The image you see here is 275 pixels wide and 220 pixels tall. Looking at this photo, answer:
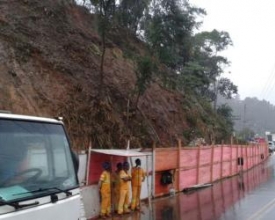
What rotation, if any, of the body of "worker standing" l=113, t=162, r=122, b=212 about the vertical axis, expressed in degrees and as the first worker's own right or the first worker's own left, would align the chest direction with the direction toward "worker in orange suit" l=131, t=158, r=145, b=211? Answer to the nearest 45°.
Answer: approximately 45° to the first worker's own left

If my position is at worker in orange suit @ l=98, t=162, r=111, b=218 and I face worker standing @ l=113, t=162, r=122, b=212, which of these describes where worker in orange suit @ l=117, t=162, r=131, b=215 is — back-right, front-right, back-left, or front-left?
front-right

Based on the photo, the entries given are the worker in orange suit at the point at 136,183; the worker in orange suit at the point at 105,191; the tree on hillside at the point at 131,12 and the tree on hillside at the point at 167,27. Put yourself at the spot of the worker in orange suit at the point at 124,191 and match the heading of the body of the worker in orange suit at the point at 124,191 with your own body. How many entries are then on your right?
1

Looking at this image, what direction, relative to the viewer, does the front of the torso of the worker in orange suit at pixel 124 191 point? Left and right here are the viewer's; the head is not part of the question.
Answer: facing the viewer and to the right of the viewer

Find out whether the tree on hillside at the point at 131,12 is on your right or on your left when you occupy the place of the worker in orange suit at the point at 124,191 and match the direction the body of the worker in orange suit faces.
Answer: on your left

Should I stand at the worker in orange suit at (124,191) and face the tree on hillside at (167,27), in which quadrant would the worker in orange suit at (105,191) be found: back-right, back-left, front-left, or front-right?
back-left
